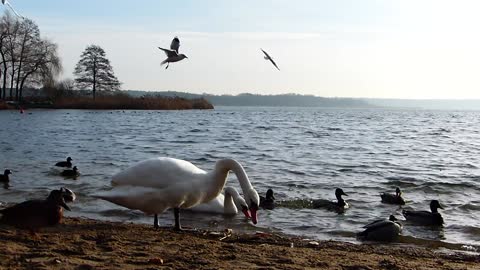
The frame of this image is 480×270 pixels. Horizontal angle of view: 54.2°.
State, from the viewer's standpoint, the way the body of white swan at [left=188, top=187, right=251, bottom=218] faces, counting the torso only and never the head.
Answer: to the viewer's right

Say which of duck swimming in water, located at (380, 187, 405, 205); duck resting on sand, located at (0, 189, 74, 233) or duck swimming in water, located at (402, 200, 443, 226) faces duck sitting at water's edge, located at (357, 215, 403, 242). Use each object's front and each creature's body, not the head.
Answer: duck resting on sand, located at (0, 189, 74, 233)

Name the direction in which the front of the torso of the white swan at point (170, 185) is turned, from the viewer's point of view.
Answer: to the viewer's right

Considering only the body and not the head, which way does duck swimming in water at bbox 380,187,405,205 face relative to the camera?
to the viewer's right

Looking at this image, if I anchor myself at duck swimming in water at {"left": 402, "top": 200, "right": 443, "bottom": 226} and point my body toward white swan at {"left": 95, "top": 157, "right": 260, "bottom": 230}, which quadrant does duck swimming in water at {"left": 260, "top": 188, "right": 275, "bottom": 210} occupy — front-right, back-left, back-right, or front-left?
front-right

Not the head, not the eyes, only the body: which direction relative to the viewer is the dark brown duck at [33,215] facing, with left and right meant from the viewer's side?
facing to the right of the viewer

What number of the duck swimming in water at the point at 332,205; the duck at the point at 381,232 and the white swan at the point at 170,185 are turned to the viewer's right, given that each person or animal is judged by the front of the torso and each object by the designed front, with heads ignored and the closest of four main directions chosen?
3

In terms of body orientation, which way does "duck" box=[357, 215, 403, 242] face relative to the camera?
to the viewer's right

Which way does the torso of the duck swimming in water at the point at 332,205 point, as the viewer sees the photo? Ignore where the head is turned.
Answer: to the viewer's right

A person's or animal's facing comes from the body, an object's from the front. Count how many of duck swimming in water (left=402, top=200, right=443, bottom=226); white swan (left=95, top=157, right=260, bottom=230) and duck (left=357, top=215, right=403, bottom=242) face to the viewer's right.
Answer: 3

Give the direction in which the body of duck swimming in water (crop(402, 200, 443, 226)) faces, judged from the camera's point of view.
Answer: to the viewer's right

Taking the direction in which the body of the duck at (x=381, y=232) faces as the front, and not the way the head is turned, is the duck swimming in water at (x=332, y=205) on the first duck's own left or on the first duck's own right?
on the first duck's own left
